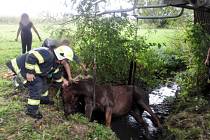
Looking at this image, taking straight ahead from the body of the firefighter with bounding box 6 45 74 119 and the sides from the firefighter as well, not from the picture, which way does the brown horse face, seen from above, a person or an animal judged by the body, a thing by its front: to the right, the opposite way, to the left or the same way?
the opposite way

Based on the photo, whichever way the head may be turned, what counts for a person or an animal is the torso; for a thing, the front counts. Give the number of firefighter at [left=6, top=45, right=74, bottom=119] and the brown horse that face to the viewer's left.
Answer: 1

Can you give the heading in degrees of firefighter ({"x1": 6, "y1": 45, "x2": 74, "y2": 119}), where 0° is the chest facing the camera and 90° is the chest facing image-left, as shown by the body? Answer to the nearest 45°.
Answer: approximately 270°

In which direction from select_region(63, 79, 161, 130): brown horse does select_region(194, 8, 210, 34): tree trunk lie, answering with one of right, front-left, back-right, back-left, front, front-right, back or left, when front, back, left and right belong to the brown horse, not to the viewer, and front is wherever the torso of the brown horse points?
back-right

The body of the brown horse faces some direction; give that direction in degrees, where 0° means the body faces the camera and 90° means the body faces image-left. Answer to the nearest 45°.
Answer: approximately 90°
